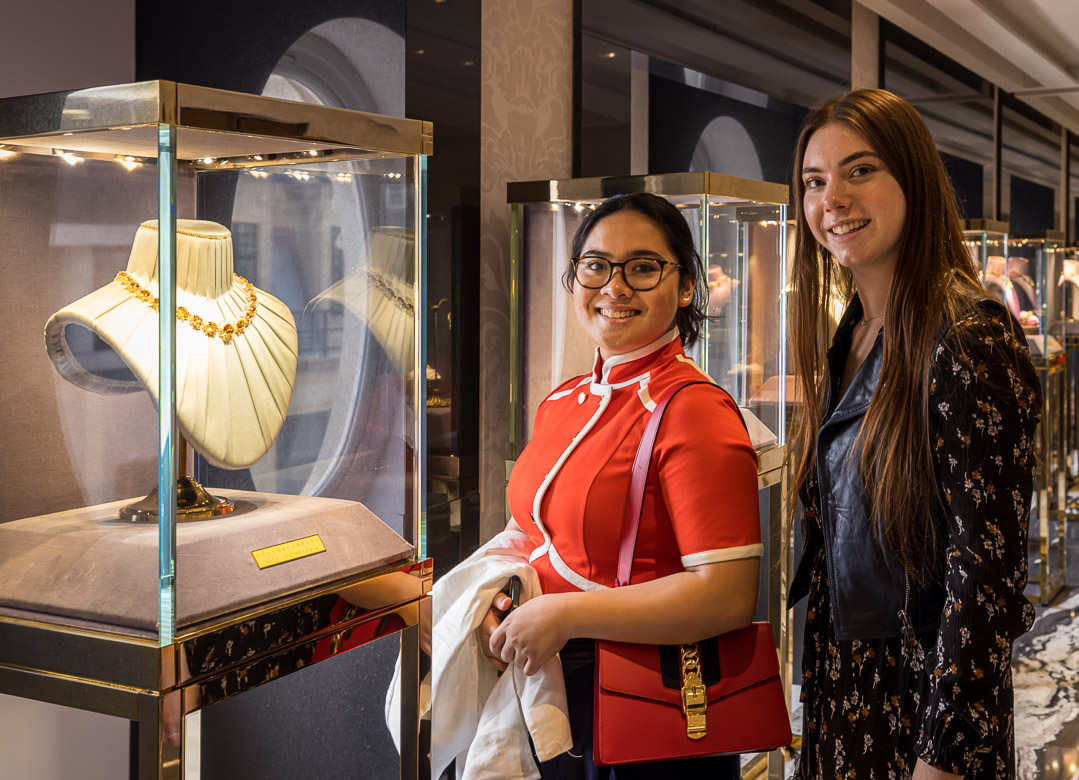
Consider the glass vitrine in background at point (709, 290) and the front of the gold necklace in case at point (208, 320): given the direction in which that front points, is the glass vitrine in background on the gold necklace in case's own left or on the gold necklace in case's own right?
on the gold necklace in case's own left

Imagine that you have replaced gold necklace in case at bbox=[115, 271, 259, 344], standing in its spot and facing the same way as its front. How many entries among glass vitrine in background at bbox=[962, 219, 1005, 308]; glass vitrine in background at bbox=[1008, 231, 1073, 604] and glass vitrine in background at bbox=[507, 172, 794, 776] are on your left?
3

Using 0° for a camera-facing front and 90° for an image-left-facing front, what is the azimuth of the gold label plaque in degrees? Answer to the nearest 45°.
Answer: approximately 315°

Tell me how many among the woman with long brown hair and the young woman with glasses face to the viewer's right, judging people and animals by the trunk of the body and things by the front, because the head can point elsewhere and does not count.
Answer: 0

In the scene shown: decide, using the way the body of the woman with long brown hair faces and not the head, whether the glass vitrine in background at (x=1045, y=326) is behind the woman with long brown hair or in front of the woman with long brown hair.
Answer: behind

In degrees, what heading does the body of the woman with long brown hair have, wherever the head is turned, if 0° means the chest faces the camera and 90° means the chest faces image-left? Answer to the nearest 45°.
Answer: approximately 45°

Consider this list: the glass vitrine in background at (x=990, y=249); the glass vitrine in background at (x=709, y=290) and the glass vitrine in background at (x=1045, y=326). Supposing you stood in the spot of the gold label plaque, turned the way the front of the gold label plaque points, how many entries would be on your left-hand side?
3
